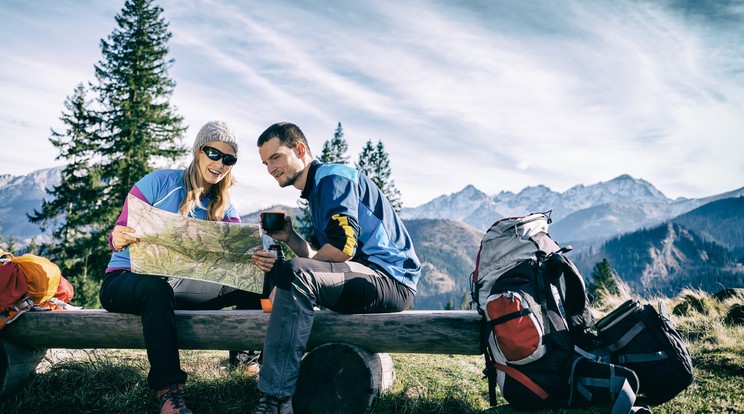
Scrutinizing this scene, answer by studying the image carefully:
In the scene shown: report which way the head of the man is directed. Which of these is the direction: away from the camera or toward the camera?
toward the camera

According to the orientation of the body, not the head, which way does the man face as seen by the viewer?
to the viewer's left

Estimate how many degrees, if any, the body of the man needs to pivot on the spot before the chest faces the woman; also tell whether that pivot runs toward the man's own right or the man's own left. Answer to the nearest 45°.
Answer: approximately 45° to the man's own right

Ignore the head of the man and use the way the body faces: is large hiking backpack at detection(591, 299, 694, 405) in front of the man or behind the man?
behind

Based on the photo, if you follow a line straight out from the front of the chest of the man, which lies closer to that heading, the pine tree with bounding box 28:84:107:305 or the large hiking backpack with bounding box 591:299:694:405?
the pine tree

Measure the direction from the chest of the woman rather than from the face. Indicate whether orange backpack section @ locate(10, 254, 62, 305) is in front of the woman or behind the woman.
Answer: behind

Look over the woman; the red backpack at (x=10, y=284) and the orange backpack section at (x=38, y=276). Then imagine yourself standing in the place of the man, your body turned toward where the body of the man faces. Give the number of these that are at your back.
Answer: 0

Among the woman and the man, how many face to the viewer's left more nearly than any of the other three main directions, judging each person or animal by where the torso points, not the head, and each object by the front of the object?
1

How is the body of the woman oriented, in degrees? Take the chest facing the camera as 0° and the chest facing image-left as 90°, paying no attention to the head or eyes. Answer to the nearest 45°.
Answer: approximately 315°

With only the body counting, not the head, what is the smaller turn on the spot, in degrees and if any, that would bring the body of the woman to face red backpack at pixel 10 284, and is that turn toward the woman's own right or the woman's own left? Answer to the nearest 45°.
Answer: approximately 135° to the woman's own right

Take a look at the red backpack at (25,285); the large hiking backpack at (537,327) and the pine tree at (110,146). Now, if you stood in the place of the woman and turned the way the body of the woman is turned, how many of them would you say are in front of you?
1

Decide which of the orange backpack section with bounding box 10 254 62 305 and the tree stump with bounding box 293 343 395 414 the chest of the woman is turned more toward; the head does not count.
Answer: the tree stump

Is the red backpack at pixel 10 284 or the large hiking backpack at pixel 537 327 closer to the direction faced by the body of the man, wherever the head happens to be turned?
the red backpack

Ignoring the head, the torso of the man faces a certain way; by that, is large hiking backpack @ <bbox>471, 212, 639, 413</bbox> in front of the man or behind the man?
behind

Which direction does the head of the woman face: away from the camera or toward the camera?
toward the camera

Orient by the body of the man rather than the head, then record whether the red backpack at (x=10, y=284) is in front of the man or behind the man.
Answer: in front
